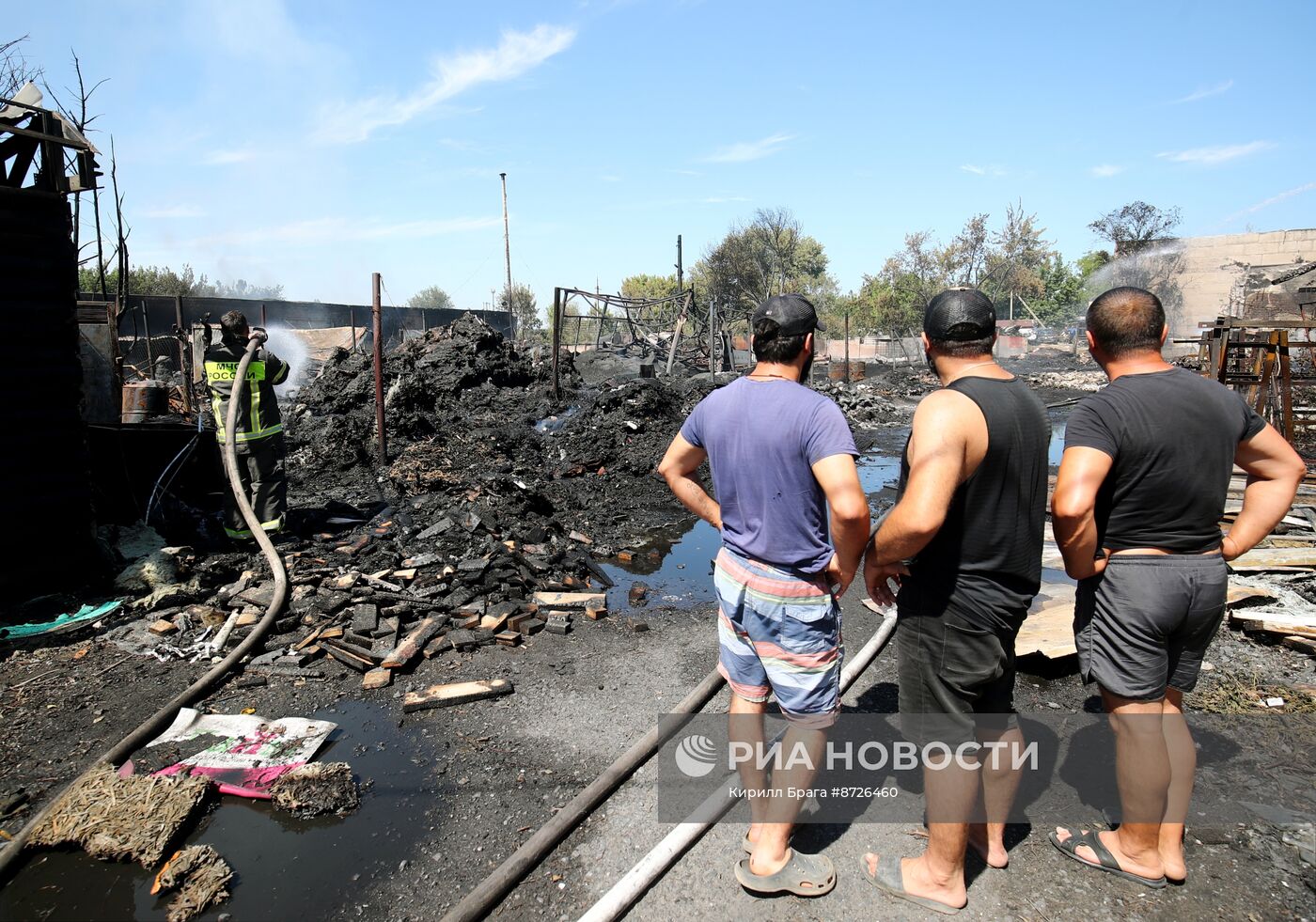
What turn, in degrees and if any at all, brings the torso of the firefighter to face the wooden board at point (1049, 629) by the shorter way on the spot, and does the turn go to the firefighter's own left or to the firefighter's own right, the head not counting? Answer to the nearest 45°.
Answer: approximately 135° to the firefighter's own right

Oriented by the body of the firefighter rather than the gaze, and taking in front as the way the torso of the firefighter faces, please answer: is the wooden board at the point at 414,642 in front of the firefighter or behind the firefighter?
behind

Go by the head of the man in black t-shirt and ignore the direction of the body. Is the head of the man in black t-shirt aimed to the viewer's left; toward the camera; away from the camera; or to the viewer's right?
away from the camera

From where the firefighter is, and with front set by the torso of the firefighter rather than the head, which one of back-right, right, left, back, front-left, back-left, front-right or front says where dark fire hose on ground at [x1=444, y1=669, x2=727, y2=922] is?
back

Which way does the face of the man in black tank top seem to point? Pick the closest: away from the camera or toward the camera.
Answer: away from the camera

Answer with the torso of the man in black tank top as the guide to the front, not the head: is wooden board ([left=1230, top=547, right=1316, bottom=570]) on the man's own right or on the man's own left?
on the man's own right

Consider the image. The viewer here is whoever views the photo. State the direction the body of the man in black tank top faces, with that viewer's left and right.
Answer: facing away from the viewer and to the left of the viewer

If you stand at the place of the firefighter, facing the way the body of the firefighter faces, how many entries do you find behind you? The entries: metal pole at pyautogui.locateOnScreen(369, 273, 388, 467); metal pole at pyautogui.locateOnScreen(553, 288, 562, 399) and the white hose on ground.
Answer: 1

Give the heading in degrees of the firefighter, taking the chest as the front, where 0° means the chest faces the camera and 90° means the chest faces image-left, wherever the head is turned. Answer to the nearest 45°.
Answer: approximately 180°
